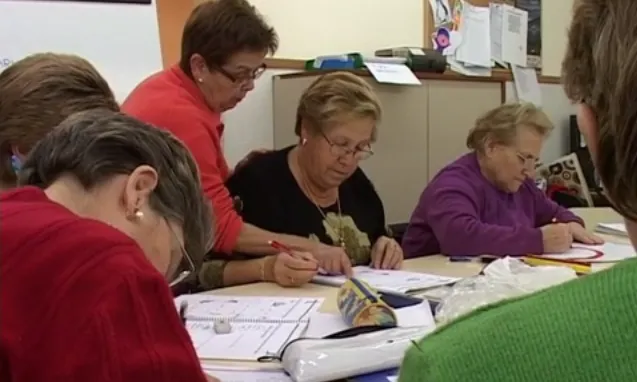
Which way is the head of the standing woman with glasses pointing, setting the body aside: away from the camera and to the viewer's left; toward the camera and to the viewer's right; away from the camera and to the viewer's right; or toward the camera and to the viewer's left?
toward the camera and to the viewer's right

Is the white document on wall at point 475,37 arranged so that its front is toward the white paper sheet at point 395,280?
yes

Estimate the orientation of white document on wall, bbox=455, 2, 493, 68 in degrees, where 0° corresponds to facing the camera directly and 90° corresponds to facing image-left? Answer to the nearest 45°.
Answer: approximately 0°

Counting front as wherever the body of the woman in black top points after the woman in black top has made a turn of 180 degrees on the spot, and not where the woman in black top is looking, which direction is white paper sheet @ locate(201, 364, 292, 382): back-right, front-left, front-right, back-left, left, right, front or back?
back-left

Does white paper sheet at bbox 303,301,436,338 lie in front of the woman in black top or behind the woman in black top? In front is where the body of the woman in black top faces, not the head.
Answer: in front

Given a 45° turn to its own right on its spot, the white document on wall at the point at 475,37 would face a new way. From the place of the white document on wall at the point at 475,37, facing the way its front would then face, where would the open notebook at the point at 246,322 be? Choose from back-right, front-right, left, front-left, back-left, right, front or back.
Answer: front-left

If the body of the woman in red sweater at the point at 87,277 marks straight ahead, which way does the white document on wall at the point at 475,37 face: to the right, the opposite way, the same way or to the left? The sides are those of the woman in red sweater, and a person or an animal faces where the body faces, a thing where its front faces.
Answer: the opposite way

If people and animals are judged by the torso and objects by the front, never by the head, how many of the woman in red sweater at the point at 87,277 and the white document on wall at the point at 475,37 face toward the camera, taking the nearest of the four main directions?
1

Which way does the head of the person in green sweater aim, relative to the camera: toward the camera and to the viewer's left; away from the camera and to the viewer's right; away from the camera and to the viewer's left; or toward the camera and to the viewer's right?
away from the camera and to the viewer's left

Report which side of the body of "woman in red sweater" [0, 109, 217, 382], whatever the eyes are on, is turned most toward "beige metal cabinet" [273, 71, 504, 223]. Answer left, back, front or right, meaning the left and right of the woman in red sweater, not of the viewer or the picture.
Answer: front
